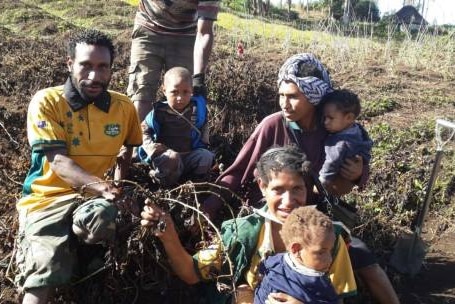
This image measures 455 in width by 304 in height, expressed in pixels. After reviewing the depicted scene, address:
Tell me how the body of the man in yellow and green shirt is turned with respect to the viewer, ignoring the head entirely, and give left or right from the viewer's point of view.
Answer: facing the viewer

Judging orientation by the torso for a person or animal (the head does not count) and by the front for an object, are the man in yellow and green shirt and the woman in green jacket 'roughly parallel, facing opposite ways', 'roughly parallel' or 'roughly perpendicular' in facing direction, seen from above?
roughly parallel

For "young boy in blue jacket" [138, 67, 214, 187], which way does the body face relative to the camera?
toward the camera

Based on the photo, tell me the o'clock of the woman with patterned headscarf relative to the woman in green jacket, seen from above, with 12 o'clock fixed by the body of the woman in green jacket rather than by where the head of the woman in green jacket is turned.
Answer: The woman with patterned headscarf is roughly at 7 o'clock from the woman in green jacket.

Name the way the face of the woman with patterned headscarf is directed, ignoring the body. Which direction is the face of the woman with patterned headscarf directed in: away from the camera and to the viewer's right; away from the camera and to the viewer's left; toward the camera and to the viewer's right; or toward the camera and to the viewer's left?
toward the camera and to the viewer's left

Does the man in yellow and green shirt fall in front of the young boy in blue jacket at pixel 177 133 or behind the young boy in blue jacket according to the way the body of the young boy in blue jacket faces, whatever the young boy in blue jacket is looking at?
in front

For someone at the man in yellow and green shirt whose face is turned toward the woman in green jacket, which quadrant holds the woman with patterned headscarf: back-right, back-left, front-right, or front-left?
front-left

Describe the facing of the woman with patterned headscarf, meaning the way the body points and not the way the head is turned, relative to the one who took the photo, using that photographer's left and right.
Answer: facing the viewer and to the left of the viewer

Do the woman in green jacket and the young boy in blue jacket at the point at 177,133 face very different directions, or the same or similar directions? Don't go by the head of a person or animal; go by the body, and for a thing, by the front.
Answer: same or similar directions

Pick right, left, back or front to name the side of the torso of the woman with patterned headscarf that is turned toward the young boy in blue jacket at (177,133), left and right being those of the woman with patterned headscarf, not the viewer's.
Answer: right
